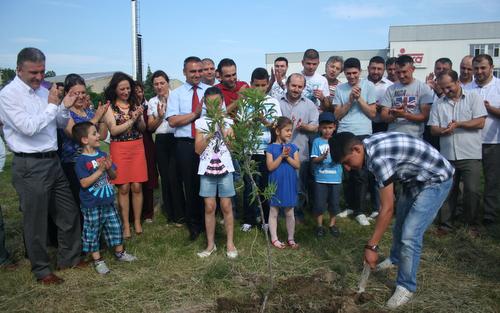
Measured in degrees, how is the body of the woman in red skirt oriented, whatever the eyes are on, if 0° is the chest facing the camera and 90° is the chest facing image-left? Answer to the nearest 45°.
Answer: approximately 315°

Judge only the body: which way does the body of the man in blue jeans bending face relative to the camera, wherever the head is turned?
to the viewer's left

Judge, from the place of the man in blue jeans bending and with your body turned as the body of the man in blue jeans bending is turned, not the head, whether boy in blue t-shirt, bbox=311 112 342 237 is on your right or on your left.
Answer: on your right

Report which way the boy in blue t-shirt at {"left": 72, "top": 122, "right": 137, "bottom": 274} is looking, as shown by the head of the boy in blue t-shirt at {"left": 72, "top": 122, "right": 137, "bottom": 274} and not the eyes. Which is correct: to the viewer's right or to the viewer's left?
to the viewer's right

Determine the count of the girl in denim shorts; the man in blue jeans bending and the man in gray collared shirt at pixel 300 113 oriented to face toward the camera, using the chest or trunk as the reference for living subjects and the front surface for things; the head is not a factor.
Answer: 2

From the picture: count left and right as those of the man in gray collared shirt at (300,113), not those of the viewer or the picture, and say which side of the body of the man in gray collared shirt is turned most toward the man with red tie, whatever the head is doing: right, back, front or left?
right

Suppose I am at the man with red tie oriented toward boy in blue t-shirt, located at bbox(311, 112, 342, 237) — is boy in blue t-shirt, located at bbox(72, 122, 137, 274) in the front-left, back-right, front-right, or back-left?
back-right

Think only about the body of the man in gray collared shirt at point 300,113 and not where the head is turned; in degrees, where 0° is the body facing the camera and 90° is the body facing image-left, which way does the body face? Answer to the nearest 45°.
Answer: approximately 0°

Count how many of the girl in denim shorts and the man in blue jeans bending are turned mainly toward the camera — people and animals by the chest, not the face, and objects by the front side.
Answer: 1

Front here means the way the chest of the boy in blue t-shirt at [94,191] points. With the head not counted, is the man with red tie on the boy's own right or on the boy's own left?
on the boy's own left
